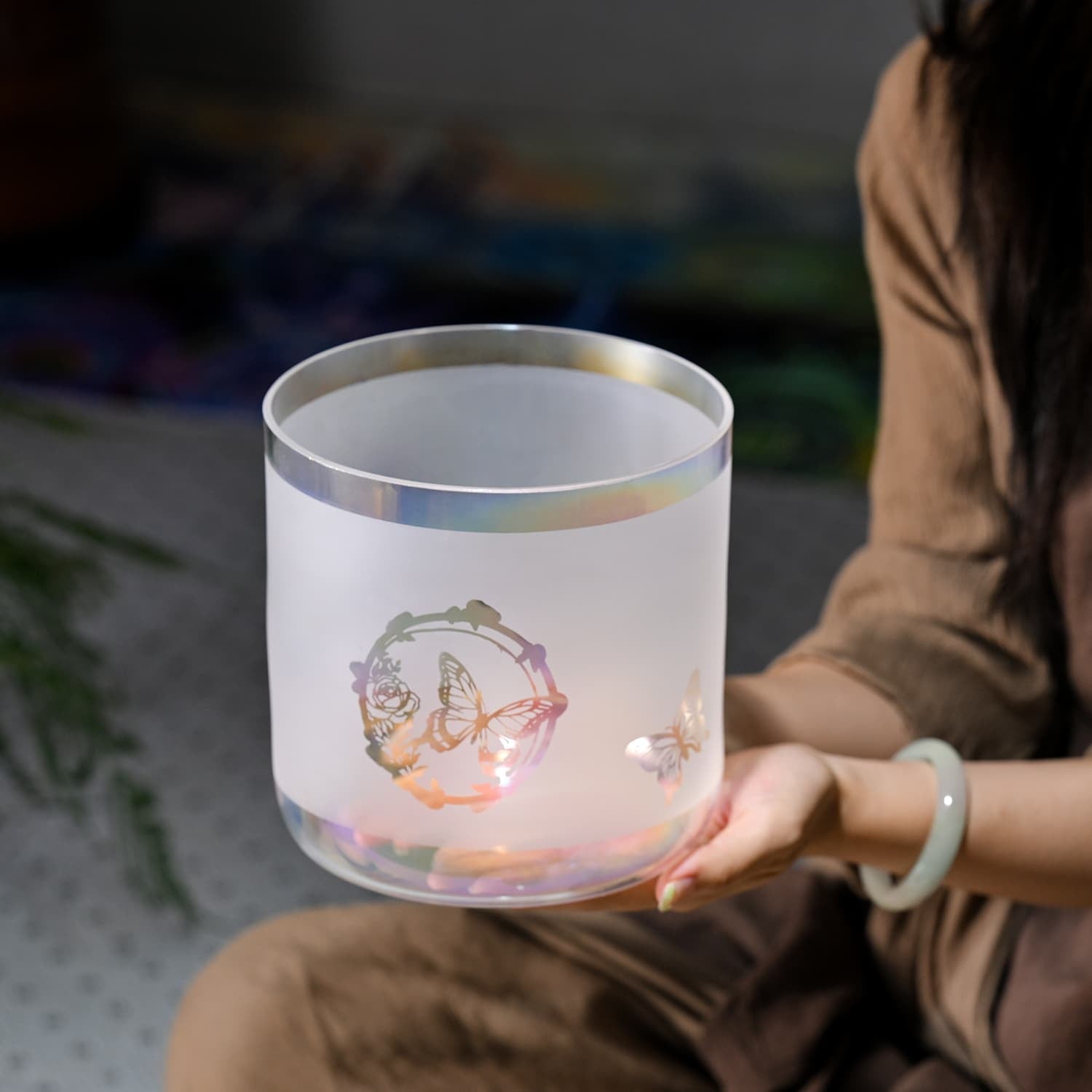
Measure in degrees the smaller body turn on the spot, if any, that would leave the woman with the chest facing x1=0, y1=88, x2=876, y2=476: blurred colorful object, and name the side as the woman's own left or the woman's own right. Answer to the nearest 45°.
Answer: approximately 135° to the woman's own right

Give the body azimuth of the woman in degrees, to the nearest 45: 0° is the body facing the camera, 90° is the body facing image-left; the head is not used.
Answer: approximately 45°
